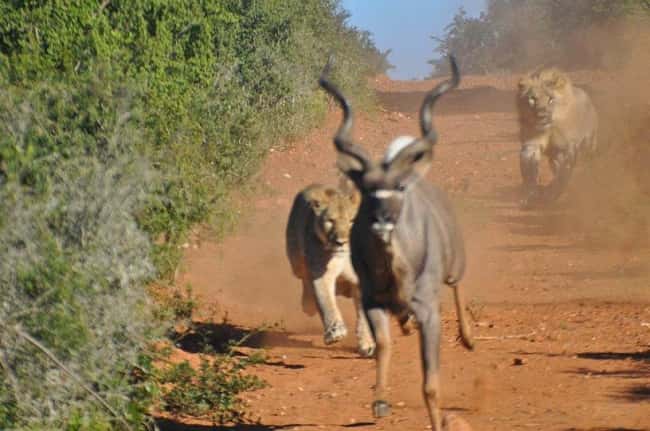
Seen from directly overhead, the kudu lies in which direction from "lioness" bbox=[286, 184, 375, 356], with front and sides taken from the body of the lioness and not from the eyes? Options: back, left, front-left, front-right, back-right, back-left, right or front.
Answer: front-right

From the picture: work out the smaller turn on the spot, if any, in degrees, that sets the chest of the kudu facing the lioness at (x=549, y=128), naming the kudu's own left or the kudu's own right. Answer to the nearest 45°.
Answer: approximately 180°

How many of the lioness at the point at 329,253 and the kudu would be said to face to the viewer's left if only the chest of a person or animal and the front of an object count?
0

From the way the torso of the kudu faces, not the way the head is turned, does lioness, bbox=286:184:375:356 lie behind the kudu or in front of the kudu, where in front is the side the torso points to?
behind

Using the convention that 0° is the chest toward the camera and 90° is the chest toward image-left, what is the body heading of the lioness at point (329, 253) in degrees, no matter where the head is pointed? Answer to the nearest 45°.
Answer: approximately 315°
